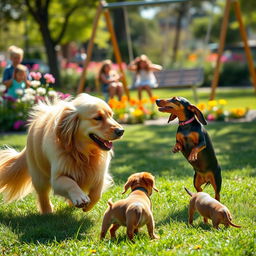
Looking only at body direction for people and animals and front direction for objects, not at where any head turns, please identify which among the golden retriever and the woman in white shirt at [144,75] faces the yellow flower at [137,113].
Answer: the woman in white shirt

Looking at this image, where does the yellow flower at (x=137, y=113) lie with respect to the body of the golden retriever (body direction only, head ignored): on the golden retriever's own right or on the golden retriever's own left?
on the golden retriever's own left

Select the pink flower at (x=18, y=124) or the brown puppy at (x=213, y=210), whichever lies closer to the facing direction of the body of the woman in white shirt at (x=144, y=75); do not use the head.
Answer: the brown puppy

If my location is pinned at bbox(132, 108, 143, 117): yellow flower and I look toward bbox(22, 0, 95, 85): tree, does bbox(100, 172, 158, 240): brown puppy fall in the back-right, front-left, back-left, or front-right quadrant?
back-left

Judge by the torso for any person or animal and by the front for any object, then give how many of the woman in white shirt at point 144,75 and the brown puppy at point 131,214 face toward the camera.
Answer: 1

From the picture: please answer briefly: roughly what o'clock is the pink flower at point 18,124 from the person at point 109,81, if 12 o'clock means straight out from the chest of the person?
The pink flower is roughly at 3 o'clock from the person.

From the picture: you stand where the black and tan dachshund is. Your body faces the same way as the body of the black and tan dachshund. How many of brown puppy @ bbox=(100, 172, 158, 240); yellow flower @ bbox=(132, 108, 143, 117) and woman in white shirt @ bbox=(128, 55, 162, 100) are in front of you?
1

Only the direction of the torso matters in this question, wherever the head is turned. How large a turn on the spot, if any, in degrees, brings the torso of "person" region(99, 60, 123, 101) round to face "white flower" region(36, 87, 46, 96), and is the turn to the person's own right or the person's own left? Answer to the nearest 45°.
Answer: approximately 45° to the person's own right

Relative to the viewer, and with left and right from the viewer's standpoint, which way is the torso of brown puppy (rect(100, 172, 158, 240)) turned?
facing away from the viewer and to the right of the viewer

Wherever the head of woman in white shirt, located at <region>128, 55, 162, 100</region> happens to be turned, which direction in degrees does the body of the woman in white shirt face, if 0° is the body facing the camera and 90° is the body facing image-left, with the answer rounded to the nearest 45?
approximately 0°
